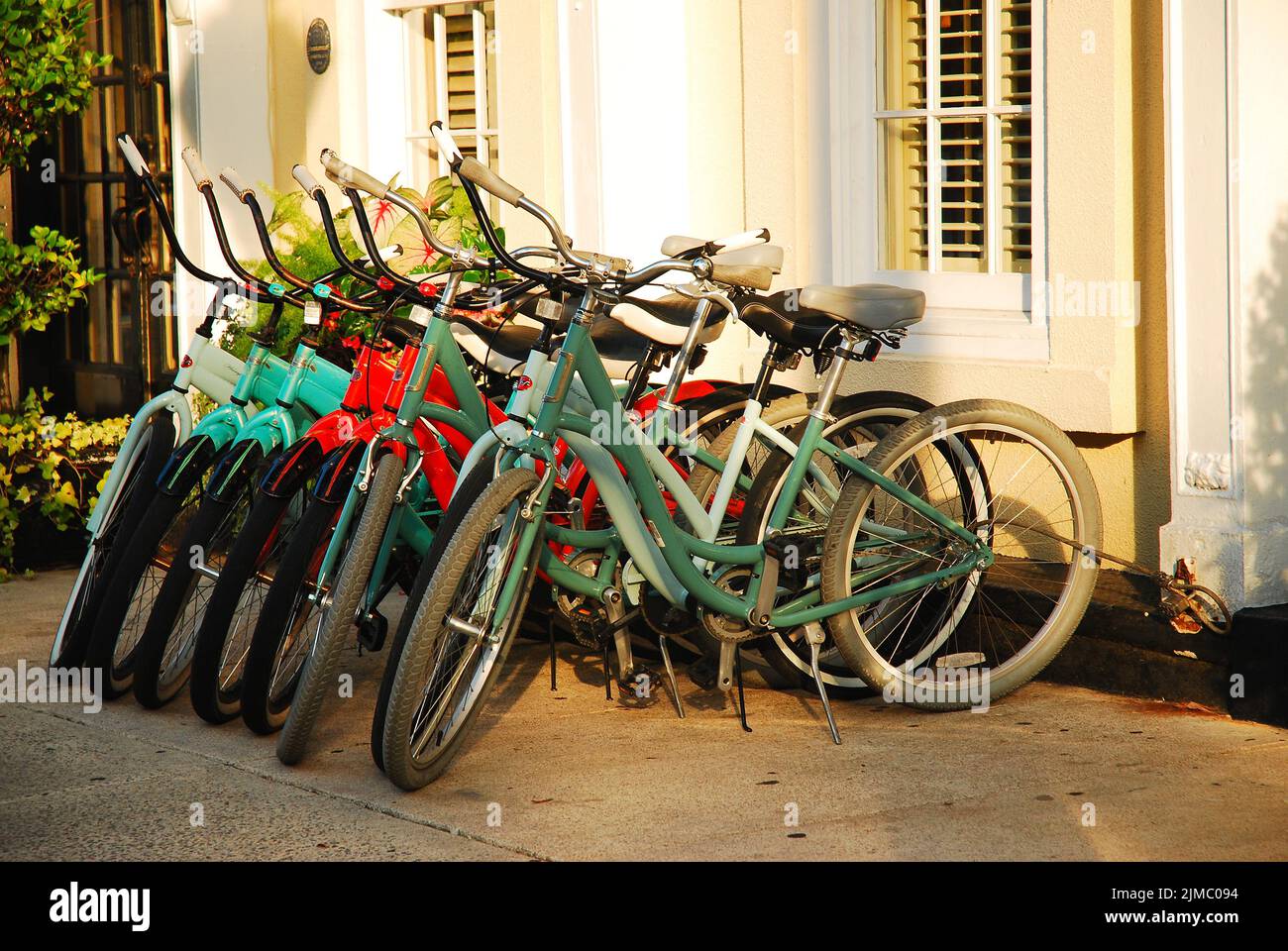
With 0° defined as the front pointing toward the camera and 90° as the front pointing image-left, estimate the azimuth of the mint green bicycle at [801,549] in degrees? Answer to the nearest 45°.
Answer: approximately 45°

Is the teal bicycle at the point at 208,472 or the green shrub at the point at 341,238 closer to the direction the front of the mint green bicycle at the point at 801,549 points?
the teal bicycle

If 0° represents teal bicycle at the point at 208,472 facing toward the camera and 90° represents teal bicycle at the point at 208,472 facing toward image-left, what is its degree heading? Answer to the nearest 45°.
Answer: approximately 45°

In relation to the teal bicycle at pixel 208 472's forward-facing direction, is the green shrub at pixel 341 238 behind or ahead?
behind
